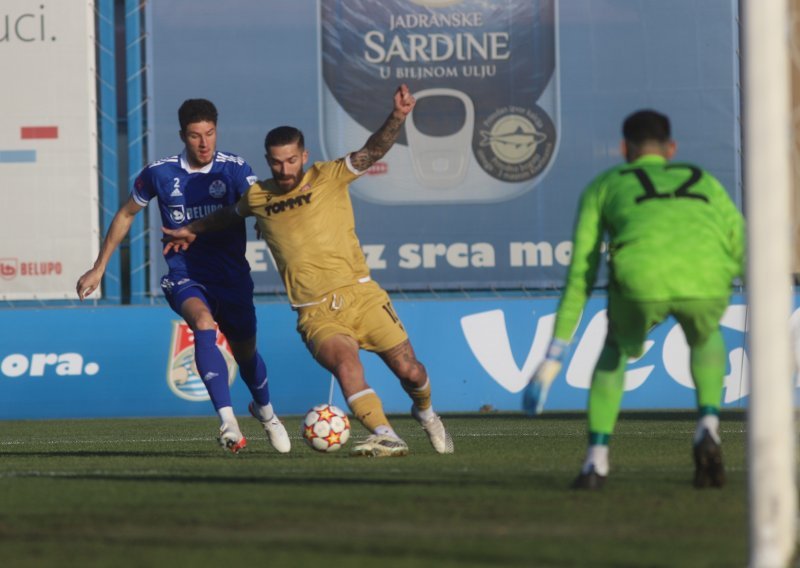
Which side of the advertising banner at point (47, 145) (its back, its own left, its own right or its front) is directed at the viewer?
front

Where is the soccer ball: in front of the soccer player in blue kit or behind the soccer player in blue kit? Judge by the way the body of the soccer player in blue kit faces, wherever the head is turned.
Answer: in front

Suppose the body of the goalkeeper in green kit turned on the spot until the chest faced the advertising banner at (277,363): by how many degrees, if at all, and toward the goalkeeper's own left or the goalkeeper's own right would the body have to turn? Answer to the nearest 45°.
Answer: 0° — they already face it

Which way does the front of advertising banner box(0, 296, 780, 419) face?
toward the camera

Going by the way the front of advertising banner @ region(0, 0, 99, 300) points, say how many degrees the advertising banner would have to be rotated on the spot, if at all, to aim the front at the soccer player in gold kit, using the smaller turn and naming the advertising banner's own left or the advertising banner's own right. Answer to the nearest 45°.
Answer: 0° — it already faces them

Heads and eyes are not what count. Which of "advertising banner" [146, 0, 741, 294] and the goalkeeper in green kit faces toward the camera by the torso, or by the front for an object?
the advertising banner

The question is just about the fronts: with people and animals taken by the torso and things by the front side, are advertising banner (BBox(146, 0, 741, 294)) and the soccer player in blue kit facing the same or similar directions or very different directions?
same or similar directions

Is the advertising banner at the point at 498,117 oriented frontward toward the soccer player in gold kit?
yes

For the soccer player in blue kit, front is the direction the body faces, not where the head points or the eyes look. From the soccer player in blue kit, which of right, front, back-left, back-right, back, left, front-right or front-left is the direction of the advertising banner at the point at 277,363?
back

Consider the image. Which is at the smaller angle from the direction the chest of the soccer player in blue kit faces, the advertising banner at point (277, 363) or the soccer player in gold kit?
the soccer player in gold kit

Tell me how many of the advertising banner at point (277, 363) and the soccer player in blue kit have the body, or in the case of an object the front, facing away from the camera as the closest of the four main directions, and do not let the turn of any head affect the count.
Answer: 0

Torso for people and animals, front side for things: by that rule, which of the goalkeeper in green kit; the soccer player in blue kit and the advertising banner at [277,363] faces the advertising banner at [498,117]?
the goalkeeper in green kit

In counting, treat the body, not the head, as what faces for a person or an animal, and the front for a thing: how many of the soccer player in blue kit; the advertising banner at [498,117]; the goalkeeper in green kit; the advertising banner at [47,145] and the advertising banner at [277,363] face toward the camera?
4

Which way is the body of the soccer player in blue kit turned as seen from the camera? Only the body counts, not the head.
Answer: toward the camera

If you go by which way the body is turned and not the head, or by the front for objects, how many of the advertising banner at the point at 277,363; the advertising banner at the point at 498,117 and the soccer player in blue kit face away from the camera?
0

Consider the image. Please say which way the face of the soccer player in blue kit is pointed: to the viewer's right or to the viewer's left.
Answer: to the viewer's right

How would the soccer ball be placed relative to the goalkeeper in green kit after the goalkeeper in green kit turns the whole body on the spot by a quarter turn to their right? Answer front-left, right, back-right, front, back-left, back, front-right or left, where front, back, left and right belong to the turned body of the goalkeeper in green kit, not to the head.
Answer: back-left

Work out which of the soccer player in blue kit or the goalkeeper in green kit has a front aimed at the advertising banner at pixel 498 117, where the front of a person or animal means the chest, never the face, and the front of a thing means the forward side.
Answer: the goalkeeper in green kit

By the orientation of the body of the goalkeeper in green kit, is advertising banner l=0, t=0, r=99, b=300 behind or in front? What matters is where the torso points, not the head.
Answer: in front
